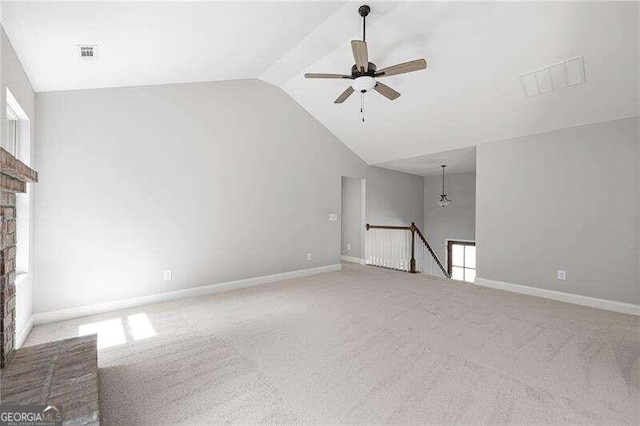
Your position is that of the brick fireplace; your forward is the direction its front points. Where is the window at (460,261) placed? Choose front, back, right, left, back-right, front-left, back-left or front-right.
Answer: front

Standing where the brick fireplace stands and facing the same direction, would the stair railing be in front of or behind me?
in front

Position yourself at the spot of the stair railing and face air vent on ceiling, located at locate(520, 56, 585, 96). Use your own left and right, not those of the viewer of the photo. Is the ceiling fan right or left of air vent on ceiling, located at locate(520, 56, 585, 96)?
right

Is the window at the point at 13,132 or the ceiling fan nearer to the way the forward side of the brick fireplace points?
the ceiling fan

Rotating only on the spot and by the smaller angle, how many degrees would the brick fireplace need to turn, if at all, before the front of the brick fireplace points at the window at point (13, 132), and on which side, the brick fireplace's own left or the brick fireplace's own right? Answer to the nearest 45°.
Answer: approximately 90° to the brick fireplace's own left

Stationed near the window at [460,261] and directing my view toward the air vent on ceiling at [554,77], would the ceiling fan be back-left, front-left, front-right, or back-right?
front-right

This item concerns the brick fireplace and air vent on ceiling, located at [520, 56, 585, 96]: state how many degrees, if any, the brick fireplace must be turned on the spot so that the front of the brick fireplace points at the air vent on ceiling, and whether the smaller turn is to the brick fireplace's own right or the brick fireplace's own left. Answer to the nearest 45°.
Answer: approximately 45° to the brick fireplace's own right

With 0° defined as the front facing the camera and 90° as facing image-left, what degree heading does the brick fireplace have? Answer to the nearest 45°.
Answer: approximately 270°

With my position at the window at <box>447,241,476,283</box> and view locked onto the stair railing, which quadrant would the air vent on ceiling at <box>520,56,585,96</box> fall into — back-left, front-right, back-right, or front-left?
front-left

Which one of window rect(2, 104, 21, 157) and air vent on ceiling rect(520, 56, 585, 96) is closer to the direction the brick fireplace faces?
the air vent on ceiling

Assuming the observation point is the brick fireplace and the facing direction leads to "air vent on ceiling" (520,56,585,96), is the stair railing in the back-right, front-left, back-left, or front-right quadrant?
front-left
